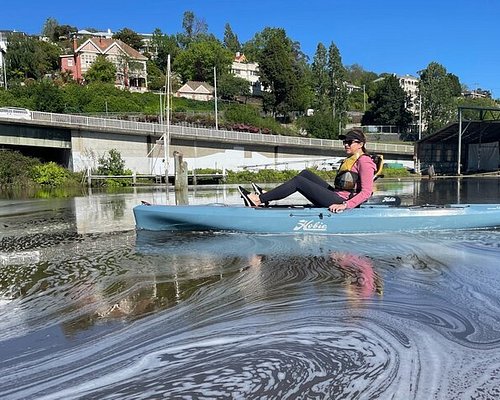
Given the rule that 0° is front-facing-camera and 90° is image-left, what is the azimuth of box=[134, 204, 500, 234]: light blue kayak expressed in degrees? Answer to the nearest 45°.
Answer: approximately 90°

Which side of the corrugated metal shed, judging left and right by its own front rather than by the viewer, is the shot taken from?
front

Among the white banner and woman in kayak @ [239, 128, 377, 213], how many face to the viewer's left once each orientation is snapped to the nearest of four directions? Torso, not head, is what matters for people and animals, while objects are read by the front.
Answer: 1

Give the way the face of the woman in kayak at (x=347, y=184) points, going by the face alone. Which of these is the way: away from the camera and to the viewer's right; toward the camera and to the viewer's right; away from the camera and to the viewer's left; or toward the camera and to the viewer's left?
toward the camera and to the viewer's left

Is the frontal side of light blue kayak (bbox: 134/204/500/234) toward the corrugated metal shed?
no

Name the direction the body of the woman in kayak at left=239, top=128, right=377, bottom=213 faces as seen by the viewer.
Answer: to the viewer's left

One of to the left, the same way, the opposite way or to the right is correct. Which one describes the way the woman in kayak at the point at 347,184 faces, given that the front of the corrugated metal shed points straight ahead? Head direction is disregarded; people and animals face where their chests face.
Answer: to the right

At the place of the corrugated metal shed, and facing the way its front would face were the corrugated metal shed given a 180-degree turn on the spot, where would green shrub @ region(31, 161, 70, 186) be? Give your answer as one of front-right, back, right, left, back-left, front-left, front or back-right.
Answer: back-left

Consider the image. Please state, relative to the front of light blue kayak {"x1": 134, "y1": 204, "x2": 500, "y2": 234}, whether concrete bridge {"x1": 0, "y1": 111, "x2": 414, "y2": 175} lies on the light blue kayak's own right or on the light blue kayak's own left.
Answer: on the light blue kayak's own right

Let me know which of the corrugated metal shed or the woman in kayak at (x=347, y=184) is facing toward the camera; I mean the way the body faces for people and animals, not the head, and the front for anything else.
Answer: the corrugated metal shed

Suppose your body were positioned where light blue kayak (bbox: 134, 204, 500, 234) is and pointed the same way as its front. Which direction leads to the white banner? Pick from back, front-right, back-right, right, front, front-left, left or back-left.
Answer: front-right

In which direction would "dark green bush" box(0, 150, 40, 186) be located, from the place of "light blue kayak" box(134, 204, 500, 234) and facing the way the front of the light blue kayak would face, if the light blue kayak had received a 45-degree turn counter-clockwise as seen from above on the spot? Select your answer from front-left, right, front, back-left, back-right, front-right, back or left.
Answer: right

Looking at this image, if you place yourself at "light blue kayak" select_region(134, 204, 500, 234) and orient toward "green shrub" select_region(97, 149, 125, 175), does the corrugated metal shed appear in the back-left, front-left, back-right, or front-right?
front-right
